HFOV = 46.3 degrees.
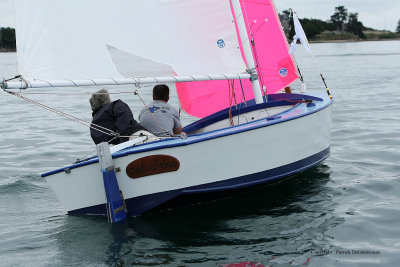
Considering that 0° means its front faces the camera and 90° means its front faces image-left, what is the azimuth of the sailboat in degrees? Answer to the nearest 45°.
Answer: approximately 225°
